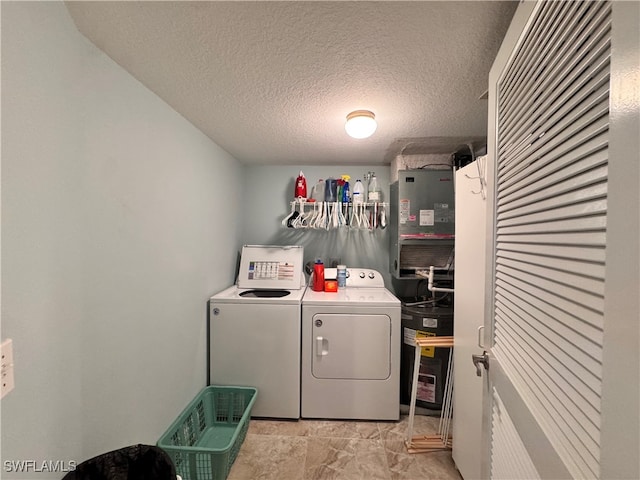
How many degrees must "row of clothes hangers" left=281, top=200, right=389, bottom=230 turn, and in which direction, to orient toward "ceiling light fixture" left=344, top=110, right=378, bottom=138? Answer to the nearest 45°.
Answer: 0° — it already faces it

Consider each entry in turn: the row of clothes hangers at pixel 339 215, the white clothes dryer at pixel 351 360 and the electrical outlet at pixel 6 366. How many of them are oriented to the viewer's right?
1

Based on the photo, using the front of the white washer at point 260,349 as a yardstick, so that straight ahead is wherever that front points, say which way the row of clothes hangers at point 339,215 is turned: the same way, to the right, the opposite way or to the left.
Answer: the same way

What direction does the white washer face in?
toward the camera

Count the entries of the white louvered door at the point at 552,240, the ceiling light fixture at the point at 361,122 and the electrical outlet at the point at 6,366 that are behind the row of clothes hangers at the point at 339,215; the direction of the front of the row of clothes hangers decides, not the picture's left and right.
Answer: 0

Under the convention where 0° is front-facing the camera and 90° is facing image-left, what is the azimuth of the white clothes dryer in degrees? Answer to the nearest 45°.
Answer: approximately 0°

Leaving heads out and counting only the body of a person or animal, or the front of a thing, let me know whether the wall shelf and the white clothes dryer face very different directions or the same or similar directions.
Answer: same or similar directions

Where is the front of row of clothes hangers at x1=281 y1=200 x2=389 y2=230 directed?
toward the camera

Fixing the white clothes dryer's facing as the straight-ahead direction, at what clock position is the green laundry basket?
The green laundry basket is roughly at 2 o'clock from the white clothes dryer.

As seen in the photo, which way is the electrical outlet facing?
to the viewer's right

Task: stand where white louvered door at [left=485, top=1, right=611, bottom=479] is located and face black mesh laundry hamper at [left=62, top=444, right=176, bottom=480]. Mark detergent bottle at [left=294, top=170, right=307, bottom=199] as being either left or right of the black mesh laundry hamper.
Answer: right

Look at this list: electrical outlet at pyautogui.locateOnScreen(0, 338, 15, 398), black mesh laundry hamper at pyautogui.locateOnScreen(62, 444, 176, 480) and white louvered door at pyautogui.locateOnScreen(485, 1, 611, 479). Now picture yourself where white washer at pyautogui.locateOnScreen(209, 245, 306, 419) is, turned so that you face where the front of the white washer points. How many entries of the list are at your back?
0

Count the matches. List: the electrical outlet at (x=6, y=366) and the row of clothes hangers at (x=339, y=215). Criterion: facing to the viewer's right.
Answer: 1
